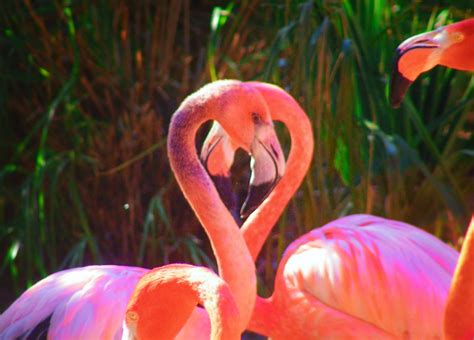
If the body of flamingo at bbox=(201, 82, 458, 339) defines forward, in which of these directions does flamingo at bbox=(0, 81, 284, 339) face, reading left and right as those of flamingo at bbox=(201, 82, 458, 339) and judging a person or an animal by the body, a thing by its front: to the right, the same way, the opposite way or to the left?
the opposite way

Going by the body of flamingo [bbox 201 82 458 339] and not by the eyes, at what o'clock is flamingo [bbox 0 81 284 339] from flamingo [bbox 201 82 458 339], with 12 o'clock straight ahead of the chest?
flamingo [bbox 0 81 284 339] is roughly at 11 o'clock from flamingo [bbox 201 82 458 339].

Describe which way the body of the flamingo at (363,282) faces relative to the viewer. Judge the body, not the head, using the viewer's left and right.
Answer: facing to the left of the viewer

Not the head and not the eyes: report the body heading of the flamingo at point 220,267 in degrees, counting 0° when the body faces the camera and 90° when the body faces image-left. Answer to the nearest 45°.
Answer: approximately 270°

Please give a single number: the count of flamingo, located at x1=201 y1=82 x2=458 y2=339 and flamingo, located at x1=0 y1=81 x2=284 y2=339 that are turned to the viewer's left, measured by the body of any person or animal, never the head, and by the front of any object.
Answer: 1

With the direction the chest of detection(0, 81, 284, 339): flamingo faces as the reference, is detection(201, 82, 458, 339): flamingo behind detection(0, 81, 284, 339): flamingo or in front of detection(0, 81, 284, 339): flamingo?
in front
